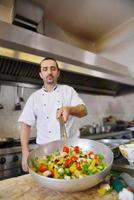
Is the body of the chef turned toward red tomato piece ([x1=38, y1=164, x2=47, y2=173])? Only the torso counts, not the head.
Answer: yes

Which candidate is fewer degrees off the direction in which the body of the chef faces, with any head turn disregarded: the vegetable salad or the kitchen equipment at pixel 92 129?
the vegetable salad

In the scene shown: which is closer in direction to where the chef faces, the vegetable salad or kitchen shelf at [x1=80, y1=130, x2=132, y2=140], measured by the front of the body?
the vegetable salad

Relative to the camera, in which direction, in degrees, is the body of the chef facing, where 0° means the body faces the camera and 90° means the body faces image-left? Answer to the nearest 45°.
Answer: approximately 0°

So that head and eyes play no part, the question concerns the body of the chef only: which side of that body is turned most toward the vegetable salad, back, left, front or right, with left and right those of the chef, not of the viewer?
front

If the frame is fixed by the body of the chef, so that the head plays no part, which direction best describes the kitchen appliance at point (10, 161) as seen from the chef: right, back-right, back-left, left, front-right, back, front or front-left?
back-right

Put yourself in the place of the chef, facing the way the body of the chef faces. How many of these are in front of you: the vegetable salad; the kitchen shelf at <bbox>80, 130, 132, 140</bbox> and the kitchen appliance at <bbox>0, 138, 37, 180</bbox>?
1

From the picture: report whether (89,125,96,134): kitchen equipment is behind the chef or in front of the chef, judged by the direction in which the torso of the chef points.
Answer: behind
